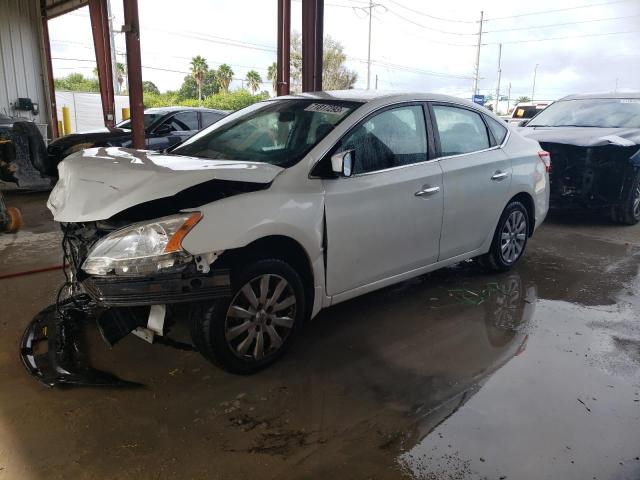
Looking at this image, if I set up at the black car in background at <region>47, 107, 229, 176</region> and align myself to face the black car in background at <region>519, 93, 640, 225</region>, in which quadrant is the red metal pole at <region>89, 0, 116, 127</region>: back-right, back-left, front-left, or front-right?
back-left

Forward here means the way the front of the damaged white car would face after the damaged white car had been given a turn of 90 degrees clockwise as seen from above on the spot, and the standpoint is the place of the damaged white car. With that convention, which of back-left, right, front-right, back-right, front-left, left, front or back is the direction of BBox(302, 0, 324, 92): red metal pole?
front-right

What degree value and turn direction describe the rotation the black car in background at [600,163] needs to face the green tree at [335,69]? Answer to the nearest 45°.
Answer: approximately 90° to its right

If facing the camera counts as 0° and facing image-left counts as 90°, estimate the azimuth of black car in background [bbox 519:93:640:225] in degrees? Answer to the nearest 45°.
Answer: approximately 45°

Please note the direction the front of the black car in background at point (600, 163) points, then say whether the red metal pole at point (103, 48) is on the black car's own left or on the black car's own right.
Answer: on the black car's own right

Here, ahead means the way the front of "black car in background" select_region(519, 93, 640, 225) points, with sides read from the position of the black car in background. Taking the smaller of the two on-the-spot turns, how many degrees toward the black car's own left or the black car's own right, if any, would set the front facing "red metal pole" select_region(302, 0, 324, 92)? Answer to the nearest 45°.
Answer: approximately 45° to the black car's own right

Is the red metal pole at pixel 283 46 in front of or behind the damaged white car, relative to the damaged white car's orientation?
behind

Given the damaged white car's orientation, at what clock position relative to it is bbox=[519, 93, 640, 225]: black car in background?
The black car in background is roughly at 6 o'clock from the damaged white car.

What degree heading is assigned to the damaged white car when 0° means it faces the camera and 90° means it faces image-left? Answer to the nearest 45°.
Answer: approximately 45°

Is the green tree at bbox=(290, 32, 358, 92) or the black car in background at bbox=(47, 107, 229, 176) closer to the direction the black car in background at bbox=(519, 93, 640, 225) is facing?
the black car in background

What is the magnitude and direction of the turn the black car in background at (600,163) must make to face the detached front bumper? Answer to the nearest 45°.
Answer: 0° — it already faces it

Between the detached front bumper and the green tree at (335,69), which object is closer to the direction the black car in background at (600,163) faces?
the detached front bumper

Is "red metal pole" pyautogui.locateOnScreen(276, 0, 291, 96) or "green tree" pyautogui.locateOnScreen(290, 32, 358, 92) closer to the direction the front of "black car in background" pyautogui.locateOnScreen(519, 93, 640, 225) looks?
the red metal pole
